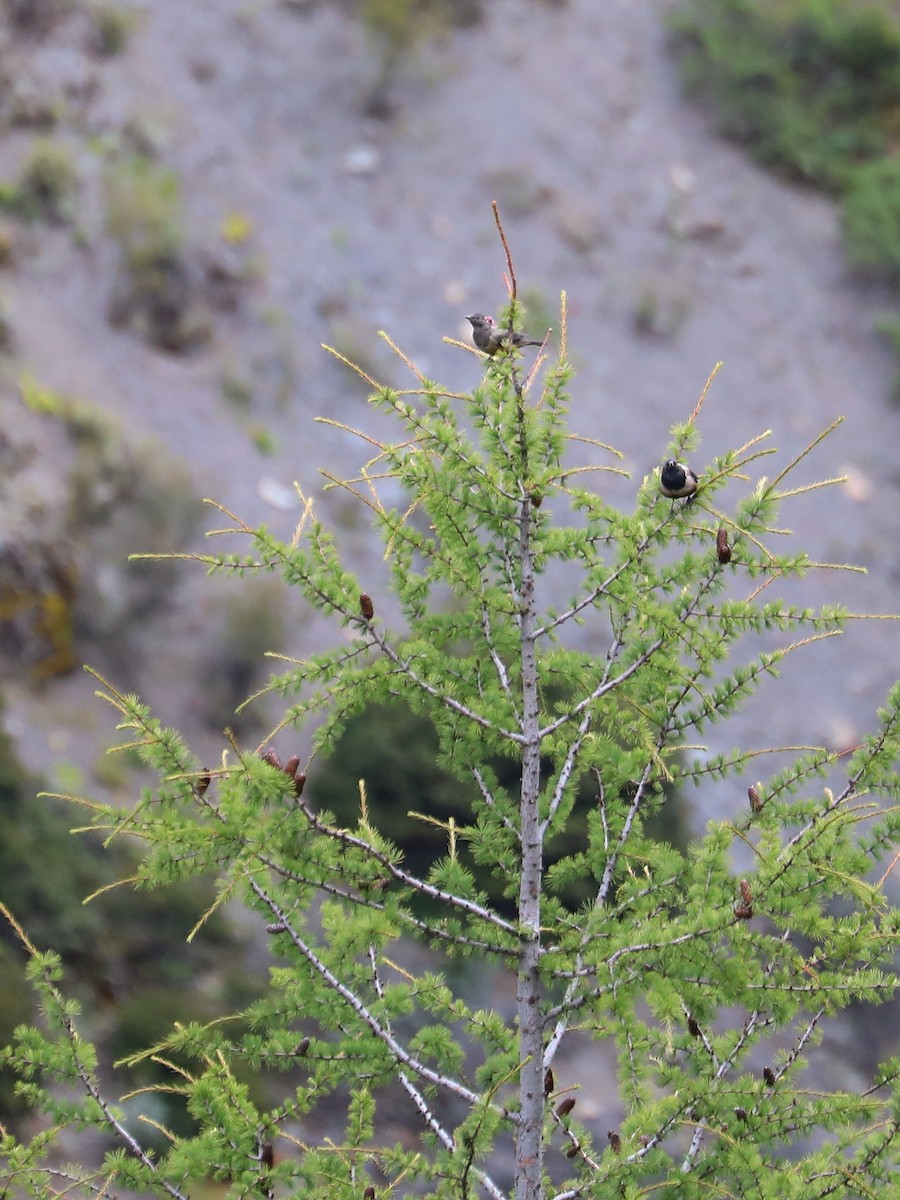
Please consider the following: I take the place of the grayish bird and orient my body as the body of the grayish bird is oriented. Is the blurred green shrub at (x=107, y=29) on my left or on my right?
on my right

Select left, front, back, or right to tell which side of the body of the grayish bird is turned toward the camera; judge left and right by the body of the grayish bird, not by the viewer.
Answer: left

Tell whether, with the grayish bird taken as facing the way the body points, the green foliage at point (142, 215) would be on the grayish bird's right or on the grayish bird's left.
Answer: on the grayish bird's right

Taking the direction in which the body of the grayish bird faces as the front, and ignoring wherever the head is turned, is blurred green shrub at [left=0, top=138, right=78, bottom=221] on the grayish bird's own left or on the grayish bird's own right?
on the grayish bird's own right
